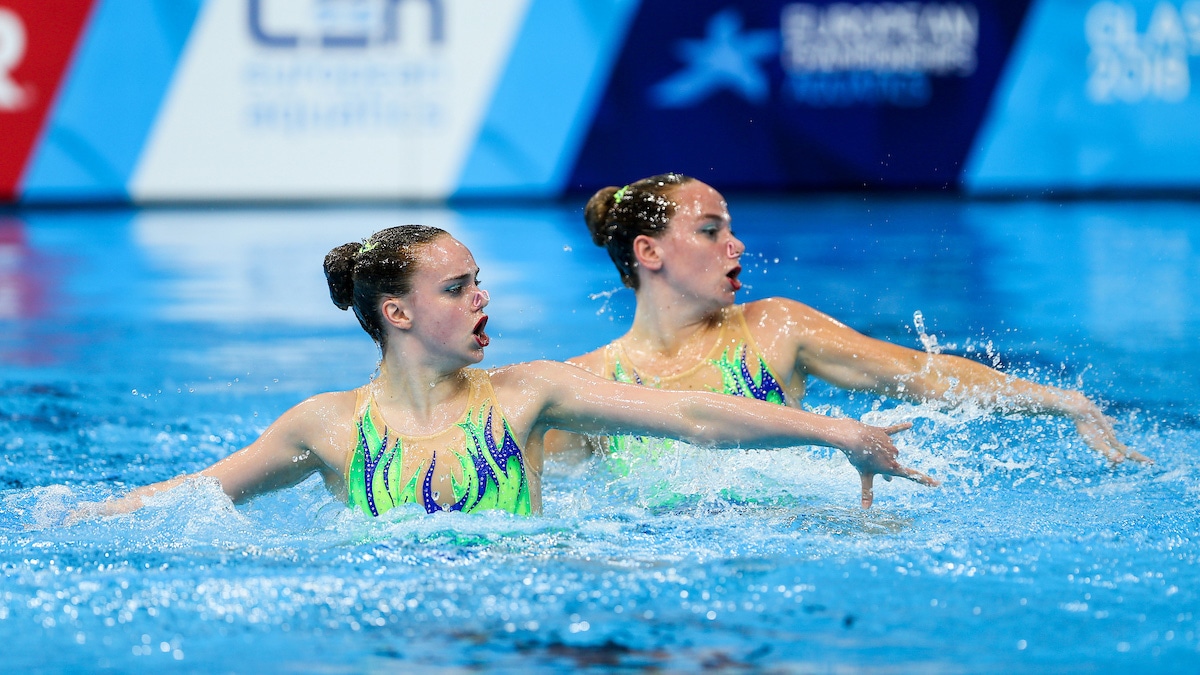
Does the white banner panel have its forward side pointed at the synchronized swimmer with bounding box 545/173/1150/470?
yes

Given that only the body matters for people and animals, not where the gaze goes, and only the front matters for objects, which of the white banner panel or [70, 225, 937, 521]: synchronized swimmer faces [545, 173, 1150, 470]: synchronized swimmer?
the white banner panel

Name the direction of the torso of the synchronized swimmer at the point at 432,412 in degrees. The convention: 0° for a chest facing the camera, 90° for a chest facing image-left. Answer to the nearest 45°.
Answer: approximately 0°

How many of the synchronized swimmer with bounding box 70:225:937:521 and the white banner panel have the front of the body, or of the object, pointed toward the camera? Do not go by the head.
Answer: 2

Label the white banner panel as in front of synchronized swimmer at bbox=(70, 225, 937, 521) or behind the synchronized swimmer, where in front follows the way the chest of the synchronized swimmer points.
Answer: behind

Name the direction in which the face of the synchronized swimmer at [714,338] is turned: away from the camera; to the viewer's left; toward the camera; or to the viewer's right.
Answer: to the viewer's right

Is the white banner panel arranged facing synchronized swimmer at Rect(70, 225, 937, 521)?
yes

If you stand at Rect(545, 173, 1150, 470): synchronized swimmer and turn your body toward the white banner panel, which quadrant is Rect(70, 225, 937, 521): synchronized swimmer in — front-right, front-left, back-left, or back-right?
back-left

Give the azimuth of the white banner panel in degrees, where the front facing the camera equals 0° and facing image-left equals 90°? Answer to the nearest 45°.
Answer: approximately 0°

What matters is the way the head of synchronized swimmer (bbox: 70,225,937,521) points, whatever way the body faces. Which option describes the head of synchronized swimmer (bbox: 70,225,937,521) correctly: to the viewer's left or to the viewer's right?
to the viewer's right
